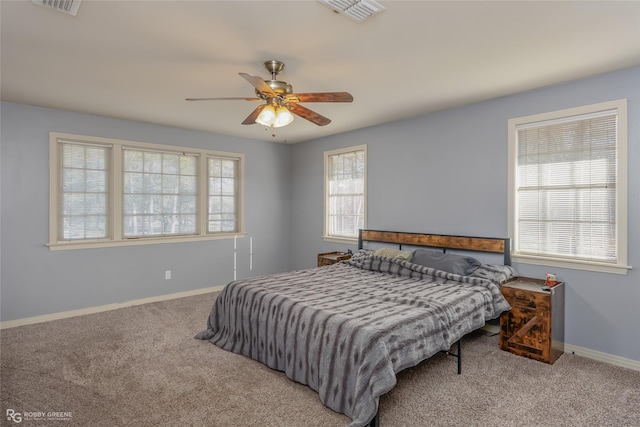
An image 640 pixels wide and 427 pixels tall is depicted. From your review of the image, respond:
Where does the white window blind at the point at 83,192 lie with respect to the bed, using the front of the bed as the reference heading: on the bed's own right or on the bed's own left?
on the bed's own right

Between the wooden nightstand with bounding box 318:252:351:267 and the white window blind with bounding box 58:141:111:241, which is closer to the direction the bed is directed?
the white window blind

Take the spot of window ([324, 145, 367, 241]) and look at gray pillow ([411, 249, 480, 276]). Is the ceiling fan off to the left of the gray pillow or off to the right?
right

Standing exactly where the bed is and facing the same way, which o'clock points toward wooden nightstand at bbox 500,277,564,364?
The wooden nightstand is roughly at 7 o'clock from the bed.

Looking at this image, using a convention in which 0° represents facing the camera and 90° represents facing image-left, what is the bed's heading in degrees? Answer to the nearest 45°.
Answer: approximately 45°

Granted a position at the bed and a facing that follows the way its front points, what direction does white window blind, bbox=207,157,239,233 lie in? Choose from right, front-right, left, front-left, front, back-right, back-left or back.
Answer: right

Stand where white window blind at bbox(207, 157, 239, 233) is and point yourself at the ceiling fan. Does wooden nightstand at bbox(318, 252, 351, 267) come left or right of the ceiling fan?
left

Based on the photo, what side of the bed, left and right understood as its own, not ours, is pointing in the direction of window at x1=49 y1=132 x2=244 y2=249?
right

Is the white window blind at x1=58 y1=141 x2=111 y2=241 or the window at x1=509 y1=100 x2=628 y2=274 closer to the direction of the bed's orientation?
the white window blind

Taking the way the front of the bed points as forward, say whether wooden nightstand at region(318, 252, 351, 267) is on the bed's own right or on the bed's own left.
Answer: on the bed's own right

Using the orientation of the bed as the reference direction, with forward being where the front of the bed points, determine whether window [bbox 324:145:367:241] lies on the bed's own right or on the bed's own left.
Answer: on the bed's own right
